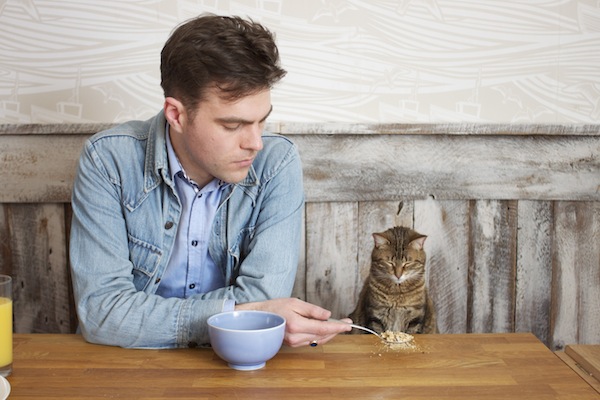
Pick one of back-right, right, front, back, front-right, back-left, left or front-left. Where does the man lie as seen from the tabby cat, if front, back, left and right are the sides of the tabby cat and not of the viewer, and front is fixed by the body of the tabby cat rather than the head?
front-right

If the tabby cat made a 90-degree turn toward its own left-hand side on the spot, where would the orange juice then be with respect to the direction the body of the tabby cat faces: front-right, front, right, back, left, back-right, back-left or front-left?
back-right

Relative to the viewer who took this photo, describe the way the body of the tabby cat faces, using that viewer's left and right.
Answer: facing the viewer

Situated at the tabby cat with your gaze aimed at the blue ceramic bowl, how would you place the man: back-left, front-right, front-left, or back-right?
front-right

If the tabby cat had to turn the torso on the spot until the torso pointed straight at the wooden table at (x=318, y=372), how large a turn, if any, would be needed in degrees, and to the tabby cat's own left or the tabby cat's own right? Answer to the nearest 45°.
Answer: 0° — it already faces it

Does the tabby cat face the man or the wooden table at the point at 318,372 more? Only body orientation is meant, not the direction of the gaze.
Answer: the wooden table

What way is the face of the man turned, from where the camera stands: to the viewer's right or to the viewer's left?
to the viewer's right

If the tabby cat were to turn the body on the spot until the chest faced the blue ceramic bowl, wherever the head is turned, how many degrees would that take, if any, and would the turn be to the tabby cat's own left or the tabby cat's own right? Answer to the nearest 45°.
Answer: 0° — it already faces it
